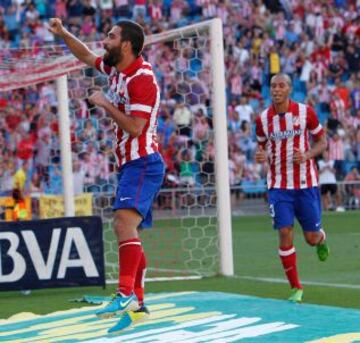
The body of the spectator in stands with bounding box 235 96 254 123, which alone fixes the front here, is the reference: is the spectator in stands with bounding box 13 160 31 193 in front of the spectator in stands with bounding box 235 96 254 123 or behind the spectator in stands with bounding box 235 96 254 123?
in front

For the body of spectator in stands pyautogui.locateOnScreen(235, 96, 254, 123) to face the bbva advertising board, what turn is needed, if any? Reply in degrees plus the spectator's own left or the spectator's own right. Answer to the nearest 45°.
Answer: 0° — they already face it

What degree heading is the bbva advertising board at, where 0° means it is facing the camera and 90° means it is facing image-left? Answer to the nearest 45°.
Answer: approximately 0°

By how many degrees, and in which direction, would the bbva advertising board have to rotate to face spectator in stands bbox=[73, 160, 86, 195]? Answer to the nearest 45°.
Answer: approximately 180°

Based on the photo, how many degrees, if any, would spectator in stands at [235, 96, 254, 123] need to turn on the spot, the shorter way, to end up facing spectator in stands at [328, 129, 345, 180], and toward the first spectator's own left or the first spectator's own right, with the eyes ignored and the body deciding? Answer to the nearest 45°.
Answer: approximately 90° to the first spectator's own left

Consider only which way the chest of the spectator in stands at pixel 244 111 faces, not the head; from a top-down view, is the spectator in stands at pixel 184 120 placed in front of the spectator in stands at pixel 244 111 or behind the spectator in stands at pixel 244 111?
in front

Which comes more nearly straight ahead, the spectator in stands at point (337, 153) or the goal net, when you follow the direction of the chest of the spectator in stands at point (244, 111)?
the goal net
